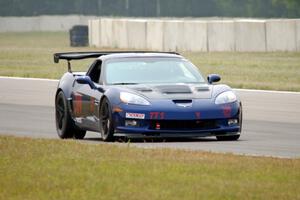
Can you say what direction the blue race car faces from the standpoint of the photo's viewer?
facing the viewer and to the right of the viewer
